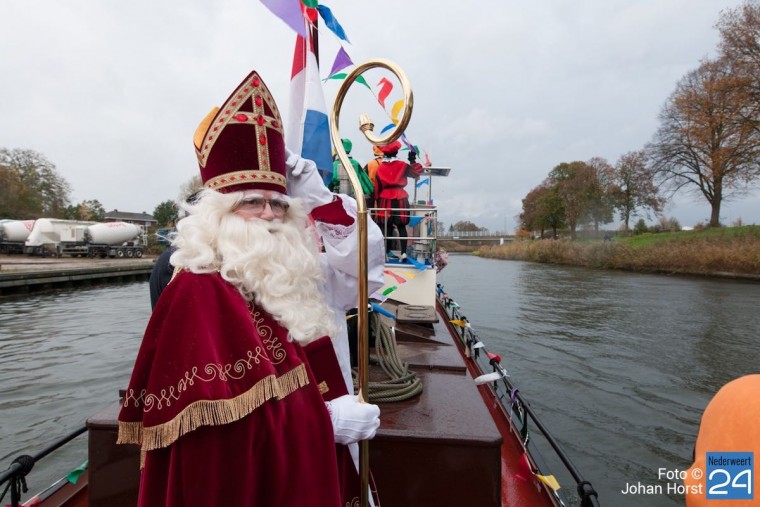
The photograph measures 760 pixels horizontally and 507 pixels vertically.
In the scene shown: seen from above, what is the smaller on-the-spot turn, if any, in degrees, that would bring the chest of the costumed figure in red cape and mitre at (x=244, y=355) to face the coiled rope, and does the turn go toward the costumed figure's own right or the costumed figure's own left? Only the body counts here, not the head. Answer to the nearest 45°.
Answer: approximately 90° to the costumed figure's own left

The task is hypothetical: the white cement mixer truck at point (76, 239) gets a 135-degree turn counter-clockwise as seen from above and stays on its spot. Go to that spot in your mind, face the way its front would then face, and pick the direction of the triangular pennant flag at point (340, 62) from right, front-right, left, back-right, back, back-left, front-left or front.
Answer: front-right

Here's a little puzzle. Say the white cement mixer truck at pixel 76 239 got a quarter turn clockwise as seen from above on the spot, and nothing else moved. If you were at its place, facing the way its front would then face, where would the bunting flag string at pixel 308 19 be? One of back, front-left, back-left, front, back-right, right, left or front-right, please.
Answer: back

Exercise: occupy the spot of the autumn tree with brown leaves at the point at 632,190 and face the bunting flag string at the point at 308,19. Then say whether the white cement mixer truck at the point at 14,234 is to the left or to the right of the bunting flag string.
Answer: right

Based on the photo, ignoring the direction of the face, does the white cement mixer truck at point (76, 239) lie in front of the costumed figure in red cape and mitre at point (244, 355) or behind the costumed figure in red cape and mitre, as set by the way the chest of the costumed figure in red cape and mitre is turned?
behind

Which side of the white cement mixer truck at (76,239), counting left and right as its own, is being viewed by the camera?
left

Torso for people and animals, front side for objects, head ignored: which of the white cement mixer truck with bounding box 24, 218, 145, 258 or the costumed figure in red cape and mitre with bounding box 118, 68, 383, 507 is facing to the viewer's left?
the white cement mixer truck

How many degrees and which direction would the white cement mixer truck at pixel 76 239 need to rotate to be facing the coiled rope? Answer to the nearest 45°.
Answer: approximately 90° to its left

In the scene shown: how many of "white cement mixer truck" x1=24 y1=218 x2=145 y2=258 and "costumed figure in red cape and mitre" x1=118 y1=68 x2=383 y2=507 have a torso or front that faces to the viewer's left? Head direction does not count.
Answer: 1
